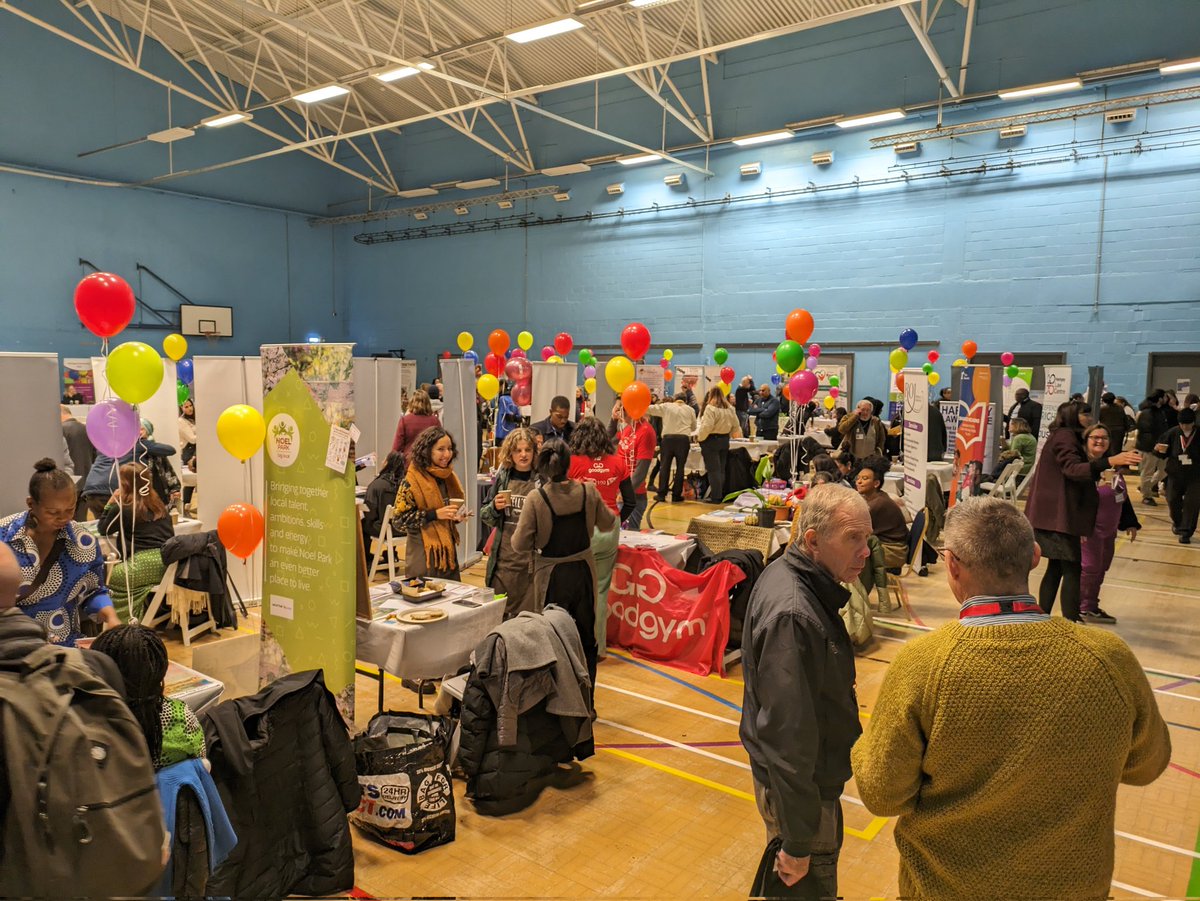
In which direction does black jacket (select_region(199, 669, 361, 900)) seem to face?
away from the camera

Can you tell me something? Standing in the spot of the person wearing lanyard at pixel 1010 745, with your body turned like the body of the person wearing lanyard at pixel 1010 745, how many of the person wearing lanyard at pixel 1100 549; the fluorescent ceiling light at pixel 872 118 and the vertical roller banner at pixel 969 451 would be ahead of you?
3

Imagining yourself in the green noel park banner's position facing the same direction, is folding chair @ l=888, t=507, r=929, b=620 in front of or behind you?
behind

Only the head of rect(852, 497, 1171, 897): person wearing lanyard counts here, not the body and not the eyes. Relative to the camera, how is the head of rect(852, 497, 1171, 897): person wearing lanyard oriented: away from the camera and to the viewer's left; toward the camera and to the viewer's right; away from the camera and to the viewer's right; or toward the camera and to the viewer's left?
away from the camera and to the viewer's left

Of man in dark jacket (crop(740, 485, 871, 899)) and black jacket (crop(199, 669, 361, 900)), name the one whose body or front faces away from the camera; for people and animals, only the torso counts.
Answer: the black jacket

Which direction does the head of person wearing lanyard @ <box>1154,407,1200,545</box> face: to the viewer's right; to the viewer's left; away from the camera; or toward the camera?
toward the camera

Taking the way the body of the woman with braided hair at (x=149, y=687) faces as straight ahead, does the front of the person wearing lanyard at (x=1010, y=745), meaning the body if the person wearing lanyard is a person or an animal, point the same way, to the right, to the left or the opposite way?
the same way

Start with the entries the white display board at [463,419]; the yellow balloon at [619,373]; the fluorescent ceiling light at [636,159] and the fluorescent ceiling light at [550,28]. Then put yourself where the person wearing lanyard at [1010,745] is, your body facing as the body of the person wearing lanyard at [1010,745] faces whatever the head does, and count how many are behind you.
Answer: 0

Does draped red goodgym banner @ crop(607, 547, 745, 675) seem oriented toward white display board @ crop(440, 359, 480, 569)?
no

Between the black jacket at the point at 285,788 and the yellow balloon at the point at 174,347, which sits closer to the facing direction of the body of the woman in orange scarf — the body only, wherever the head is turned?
the black jacket

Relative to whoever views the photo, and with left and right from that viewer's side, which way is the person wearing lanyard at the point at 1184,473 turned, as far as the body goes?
facing the viewer

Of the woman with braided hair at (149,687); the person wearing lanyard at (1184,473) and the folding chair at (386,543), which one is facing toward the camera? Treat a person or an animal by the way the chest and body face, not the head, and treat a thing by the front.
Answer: the person wearing lanyard

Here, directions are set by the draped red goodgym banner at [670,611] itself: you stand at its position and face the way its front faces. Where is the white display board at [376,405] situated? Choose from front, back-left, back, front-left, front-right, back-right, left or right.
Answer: right

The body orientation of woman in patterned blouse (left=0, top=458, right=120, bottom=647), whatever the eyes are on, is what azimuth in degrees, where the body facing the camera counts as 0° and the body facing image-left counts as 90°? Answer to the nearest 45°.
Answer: approximately 315°
